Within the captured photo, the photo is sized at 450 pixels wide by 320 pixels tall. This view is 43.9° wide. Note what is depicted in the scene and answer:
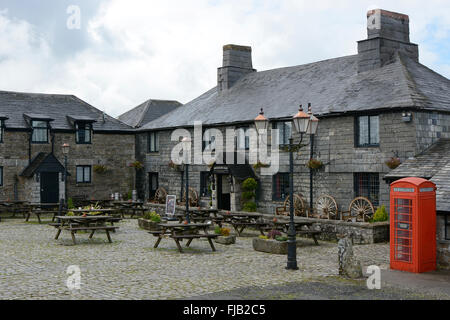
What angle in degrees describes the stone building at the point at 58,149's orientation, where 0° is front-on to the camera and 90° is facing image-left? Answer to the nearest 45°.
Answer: approximately 315°

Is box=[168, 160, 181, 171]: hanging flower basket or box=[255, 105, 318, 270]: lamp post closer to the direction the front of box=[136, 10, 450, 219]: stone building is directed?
the lamp post

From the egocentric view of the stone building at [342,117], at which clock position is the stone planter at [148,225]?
The stone planter is roughly at 1 o'clock from the stone building.

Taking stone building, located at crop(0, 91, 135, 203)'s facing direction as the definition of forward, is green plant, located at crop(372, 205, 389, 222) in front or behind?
in front

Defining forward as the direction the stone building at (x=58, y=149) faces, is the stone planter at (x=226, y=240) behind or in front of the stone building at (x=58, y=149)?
in front

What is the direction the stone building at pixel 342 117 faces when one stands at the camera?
facing the viewer and to the left of the viewer

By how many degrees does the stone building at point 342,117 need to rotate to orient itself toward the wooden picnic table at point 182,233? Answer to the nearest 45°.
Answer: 0° — it already faces it

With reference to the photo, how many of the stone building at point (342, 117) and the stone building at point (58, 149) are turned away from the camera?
0

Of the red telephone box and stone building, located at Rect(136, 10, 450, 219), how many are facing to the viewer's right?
0
